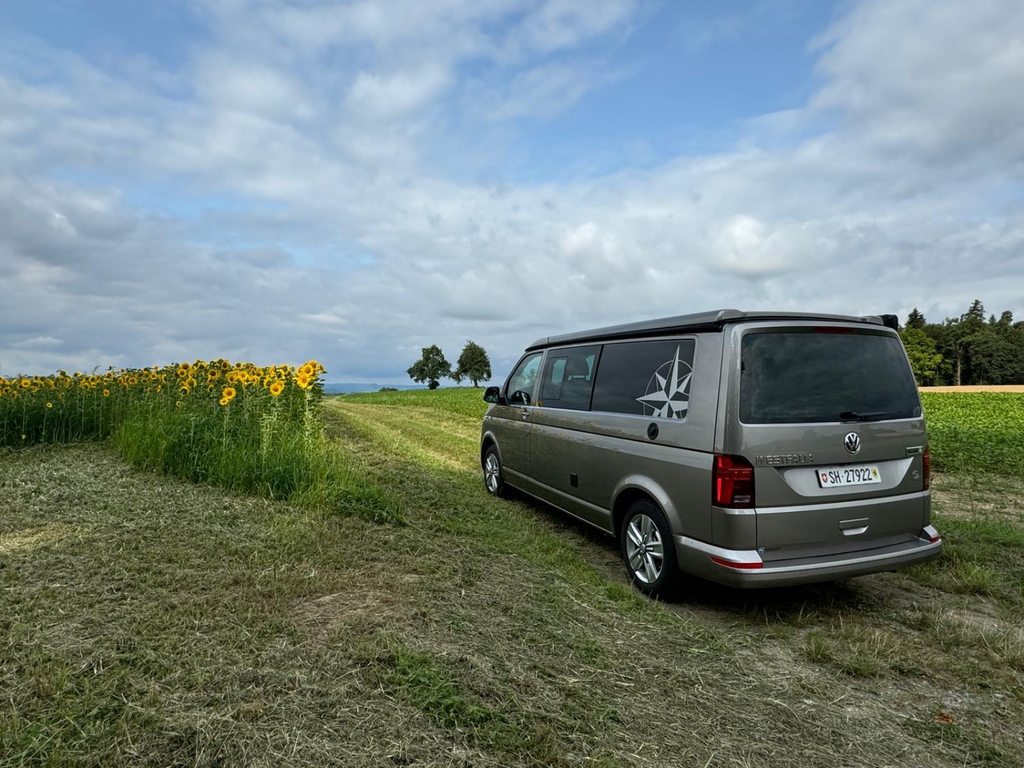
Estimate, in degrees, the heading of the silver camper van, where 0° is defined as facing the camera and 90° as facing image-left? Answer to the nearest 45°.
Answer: approximately 135°
